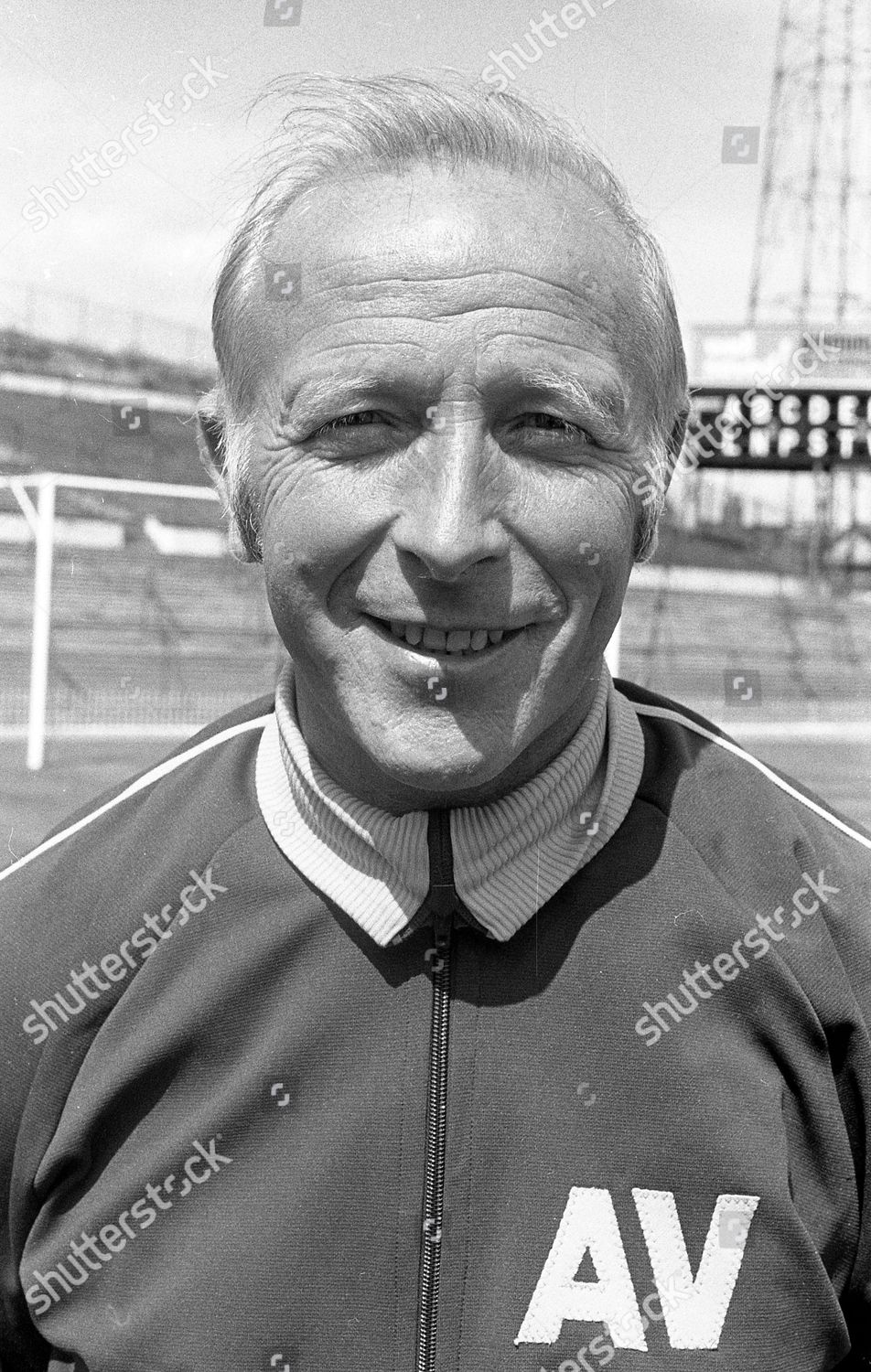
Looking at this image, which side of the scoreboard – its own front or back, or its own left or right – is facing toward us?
front

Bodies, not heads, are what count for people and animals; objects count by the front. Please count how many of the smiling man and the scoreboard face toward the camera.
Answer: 2

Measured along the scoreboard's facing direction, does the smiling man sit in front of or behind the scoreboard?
in front

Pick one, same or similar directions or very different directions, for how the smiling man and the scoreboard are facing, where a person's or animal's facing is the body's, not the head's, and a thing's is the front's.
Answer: same or similar directions

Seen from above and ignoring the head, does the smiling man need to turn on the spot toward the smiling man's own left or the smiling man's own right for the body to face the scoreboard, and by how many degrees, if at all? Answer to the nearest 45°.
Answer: approximately 180°

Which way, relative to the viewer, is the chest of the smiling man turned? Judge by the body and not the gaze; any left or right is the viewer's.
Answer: facing the viewer
